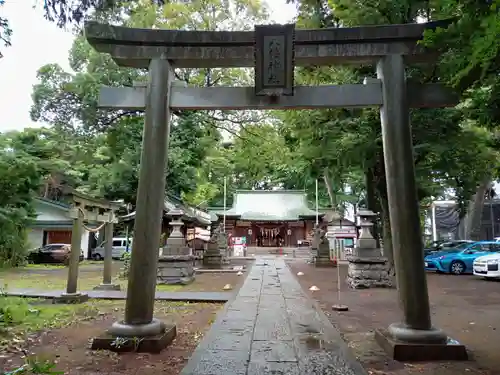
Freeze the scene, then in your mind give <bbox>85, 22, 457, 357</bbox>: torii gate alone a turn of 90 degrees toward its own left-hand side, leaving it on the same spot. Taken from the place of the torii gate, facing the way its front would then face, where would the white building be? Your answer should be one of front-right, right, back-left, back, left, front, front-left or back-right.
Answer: back-left

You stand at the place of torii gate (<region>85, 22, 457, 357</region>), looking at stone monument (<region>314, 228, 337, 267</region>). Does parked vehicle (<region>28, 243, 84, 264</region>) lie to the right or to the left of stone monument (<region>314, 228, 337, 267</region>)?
left

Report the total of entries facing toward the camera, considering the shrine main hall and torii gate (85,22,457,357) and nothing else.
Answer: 2

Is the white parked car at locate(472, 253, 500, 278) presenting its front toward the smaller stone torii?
yes

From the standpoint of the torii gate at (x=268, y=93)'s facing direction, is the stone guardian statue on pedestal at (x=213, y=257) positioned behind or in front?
behind

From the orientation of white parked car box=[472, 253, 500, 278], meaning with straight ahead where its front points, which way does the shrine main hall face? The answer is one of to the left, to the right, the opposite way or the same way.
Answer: to the left

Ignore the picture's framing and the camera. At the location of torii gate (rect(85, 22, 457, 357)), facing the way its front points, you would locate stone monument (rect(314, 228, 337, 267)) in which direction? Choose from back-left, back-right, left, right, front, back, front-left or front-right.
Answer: back

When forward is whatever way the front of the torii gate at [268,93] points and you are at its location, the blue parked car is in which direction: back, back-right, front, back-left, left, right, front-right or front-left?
back-left

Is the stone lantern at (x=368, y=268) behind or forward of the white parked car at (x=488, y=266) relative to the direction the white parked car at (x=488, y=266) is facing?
forward

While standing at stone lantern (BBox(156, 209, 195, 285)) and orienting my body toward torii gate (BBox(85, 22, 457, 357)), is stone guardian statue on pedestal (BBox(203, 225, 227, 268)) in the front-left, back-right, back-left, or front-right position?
back-left

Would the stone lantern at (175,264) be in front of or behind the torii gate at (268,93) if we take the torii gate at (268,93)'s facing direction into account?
behind

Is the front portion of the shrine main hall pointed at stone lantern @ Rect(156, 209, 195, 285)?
yes

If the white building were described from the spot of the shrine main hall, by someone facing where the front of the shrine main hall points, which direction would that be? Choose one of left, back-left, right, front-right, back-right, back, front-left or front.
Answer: front-right
